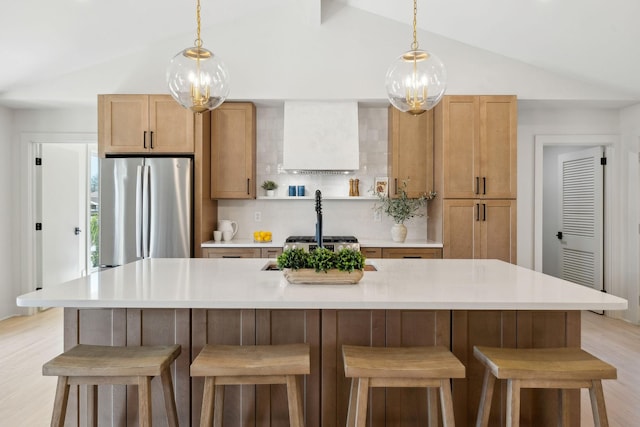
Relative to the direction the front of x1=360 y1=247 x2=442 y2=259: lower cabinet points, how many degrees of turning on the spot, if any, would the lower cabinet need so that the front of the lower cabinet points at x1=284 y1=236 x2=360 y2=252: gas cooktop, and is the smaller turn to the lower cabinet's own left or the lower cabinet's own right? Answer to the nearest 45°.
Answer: approximately 90° to the lower cabinet's own right

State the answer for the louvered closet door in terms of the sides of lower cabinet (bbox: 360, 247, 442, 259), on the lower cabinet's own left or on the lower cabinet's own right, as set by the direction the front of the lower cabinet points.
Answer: on the lower cabinet's own left

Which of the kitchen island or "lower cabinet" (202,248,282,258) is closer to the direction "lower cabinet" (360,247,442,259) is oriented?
the kitchen island

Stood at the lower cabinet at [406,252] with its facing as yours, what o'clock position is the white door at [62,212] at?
The white door is roughly at 3 o'clock from the lower cabinet.

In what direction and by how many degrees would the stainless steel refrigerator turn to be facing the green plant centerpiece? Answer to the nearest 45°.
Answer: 0° — it already faces it

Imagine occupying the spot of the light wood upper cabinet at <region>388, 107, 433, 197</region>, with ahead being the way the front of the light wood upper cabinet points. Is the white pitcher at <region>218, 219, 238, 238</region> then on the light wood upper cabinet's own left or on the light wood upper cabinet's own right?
on the light wood upper cabinet's own right

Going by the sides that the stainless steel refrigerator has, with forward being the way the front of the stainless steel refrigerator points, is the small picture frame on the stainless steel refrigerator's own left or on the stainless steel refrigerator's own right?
on the stainless steel refrigerator's own left
